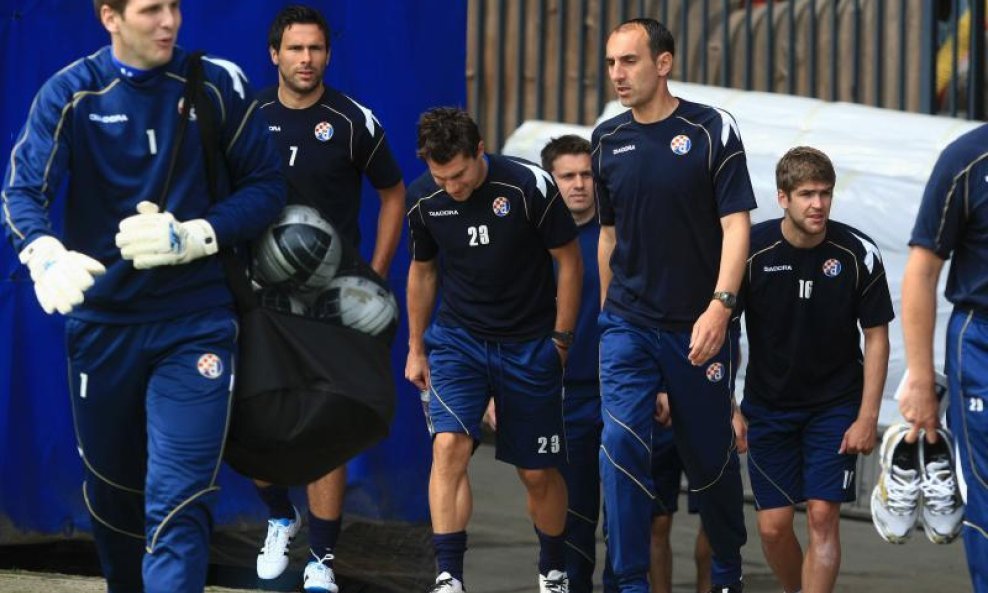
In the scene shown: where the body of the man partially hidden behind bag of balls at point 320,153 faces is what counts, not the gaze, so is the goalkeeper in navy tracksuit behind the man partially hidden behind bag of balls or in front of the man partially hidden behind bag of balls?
in front

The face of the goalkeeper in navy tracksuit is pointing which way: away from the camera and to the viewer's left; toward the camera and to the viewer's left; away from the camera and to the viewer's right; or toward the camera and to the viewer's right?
toward the camera and to the viewer's right

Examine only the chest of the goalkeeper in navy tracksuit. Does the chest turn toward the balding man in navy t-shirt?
no

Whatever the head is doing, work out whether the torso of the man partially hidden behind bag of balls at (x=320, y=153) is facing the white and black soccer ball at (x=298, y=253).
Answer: yes

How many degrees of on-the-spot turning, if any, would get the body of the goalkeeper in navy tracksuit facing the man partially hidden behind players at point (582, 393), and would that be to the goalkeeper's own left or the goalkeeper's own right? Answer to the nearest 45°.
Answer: approximately 135° to the goalkeeper's own left

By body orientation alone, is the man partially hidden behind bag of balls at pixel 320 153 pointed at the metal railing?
no

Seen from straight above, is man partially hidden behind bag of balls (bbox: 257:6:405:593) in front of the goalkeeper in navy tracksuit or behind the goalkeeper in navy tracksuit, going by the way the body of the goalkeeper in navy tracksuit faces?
behind

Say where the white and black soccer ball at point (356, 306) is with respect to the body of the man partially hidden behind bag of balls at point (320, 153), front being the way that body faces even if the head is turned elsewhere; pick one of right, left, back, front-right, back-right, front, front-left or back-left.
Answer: front

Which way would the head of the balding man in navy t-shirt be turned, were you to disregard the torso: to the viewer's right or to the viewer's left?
to the viewer's left

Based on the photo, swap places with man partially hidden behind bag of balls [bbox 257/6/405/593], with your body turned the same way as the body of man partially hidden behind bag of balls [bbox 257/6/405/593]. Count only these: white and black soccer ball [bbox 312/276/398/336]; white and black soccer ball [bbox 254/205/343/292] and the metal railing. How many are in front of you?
2

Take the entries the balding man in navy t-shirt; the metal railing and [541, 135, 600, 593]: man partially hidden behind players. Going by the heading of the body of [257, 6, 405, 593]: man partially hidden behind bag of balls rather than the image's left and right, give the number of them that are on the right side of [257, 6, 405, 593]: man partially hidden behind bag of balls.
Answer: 0

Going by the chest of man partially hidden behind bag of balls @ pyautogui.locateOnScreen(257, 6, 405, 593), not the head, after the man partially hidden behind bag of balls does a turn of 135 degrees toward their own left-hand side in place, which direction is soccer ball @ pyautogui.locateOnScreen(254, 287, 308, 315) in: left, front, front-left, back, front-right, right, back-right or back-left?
back-right

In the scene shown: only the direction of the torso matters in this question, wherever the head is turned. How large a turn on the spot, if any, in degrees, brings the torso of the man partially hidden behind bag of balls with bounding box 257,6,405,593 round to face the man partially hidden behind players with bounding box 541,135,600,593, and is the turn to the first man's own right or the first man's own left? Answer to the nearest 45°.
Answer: approximately 90° to the first man's own left

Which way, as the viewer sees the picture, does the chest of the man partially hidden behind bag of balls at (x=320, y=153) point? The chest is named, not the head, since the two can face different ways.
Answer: toward the camera

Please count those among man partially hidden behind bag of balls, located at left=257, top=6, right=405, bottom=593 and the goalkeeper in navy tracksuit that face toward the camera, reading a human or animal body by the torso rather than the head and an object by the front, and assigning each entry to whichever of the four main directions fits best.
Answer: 2

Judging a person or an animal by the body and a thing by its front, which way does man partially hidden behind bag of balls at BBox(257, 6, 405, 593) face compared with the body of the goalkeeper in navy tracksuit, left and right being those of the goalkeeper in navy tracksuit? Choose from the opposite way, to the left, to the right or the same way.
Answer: the same way
